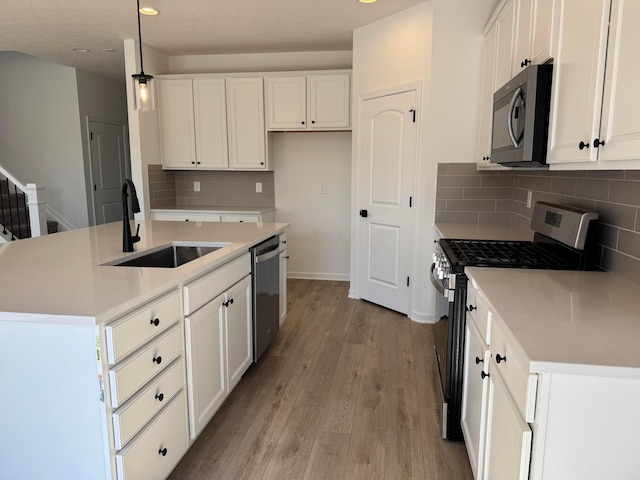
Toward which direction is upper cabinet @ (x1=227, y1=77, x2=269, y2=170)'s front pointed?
toward the camera

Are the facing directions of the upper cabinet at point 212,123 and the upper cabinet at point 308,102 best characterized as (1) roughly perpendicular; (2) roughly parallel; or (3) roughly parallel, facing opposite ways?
roughly parallel

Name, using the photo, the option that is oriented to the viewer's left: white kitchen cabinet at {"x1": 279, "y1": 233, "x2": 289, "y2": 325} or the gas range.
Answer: the gas range

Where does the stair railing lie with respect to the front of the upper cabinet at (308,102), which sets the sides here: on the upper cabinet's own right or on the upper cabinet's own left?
on the upper cabinet's own right

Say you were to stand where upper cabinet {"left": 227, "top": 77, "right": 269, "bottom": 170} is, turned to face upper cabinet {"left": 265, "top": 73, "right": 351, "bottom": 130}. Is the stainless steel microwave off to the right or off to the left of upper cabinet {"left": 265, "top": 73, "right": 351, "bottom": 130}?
right

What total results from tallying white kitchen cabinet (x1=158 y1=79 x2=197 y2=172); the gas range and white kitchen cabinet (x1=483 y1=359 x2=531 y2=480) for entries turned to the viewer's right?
0

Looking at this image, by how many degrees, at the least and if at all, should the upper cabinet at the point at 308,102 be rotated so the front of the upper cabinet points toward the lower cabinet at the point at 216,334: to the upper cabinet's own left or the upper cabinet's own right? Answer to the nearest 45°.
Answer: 0° — it already faces it

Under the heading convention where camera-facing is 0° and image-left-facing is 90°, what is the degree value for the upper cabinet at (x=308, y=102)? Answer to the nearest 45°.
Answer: approximately 0°

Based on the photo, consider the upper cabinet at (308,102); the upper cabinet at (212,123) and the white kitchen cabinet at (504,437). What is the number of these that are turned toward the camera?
2

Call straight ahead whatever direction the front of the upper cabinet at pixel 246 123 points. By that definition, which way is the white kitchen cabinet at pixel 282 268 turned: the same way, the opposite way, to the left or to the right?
to the left

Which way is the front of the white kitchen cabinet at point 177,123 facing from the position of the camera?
facing the viewer

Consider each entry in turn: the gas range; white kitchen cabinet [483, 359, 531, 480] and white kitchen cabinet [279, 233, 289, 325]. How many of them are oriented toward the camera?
0

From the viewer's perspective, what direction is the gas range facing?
to the viewer's left

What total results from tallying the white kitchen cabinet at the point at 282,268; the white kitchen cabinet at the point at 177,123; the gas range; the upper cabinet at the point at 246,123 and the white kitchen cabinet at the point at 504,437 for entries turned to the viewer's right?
1

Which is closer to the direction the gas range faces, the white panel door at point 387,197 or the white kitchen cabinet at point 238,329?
the white kitchen cabinet

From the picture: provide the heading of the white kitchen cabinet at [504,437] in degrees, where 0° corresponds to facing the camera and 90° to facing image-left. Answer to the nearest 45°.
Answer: approximately 90°

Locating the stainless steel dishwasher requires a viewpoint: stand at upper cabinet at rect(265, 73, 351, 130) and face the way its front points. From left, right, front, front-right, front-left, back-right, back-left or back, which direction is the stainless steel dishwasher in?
front

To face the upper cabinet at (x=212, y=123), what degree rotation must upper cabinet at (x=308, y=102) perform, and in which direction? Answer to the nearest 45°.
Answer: approximately 90° to its right
